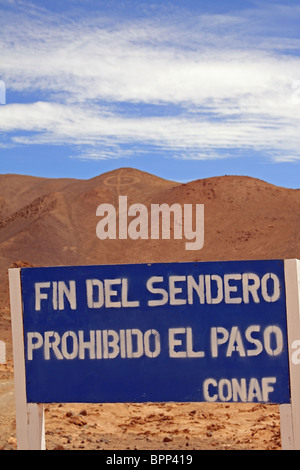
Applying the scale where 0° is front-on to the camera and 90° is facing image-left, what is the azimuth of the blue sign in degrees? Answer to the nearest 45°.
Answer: approximately 0°
